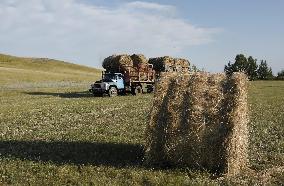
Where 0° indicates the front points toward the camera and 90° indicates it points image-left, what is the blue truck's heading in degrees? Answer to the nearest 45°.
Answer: approximately 45°

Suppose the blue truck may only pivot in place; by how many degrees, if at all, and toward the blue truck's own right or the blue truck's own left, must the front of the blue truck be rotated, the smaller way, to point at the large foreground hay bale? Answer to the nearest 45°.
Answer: approximately 45° to the blue truck's own left

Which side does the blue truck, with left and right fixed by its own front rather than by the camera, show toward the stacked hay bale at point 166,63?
back
